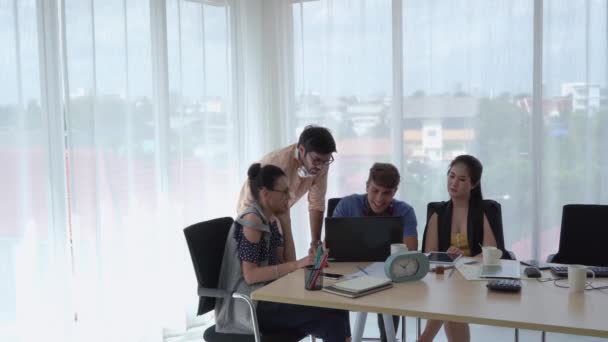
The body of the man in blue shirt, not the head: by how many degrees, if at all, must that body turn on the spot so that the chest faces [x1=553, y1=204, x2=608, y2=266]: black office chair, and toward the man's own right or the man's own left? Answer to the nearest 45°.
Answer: approximately 90° to the man's own left

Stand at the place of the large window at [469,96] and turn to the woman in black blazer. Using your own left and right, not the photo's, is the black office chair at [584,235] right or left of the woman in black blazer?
left

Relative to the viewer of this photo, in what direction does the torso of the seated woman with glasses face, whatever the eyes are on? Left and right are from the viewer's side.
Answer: facing to the right of the viewer

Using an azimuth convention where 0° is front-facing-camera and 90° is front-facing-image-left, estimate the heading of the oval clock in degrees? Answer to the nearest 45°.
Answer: approximately 0°

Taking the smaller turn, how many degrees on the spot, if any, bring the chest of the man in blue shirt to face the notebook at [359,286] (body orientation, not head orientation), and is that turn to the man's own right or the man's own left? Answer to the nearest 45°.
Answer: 0° — they already face it

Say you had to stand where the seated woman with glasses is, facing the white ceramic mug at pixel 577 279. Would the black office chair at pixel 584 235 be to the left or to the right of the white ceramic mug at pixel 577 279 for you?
left

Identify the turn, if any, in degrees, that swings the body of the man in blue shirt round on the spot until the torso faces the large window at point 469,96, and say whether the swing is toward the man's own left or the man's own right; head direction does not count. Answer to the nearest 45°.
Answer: approximately 135° to the man's own left

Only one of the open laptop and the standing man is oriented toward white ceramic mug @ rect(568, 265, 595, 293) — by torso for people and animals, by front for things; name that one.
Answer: the standing man

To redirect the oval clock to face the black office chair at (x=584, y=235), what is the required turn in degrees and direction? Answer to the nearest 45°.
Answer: approximately 135° to its left

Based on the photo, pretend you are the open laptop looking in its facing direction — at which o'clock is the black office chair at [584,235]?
The black office chair is roughly at 2 o'clock from the open laptop.
